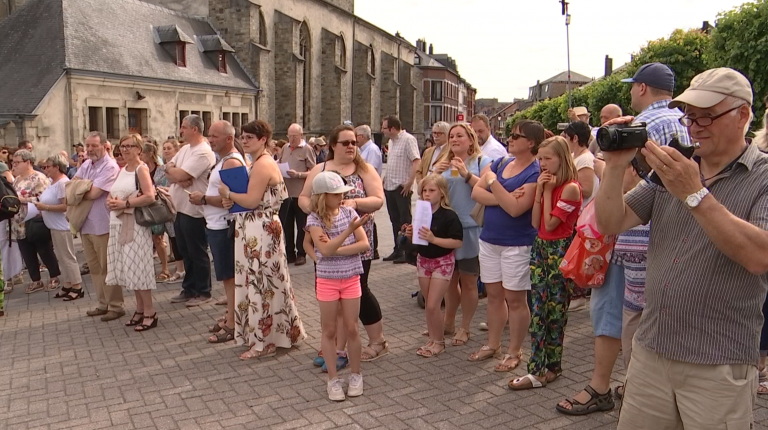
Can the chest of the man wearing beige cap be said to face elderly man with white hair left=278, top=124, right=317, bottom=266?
no

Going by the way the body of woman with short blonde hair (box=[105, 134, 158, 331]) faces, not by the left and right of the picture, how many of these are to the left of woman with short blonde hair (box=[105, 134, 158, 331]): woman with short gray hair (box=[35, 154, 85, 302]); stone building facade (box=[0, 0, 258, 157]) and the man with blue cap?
1

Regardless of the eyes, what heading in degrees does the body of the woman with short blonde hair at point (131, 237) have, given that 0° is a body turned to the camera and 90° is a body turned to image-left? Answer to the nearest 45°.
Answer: approximately 45°

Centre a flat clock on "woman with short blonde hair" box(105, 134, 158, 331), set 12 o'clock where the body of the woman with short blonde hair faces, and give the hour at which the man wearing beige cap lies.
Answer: The man wearing beige cap is roughly at 10 o'clock from the woman with short blonde hair.

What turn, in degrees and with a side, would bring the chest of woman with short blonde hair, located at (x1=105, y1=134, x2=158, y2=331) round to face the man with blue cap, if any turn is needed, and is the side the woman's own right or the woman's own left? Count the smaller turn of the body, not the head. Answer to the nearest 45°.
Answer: approximately 90° to the woman's own left

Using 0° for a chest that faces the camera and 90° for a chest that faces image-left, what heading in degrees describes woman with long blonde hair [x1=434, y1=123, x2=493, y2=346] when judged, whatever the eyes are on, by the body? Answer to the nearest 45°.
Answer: approximately 45°

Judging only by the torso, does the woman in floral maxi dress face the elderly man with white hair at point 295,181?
no

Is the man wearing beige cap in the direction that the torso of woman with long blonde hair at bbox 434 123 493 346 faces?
no

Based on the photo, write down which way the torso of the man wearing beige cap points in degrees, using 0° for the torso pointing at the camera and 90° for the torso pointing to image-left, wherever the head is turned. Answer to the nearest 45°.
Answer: approximately 45°

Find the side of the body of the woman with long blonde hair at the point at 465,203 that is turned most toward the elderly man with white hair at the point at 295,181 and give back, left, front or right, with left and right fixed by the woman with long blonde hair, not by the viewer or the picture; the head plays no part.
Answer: right

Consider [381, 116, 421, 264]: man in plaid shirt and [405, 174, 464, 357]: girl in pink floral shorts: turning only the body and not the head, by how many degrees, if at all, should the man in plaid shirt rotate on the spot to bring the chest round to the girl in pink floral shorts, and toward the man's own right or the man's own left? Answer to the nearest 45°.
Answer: approximately 45° to the man's own left

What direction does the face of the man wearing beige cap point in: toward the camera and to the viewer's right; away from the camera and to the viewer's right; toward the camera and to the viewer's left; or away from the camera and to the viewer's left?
toward the camera and to the viewer's left

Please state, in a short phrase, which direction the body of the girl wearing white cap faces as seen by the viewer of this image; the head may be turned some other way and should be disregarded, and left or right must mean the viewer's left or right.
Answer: facing the viewer

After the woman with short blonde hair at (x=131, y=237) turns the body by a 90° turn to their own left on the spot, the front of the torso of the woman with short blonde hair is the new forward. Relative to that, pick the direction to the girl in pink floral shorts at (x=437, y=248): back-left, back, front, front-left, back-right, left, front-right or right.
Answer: front

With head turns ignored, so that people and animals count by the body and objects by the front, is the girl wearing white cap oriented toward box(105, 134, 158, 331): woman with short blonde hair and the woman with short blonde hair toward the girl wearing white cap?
no

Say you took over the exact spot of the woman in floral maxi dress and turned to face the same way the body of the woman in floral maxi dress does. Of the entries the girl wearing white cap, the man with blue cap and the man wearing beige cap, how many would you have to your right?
0

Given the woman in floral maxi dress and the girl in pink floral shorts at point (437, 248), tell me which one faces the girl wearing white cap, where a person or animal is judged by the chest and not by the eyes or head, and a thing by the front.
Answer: the girl in pink floral shorts
